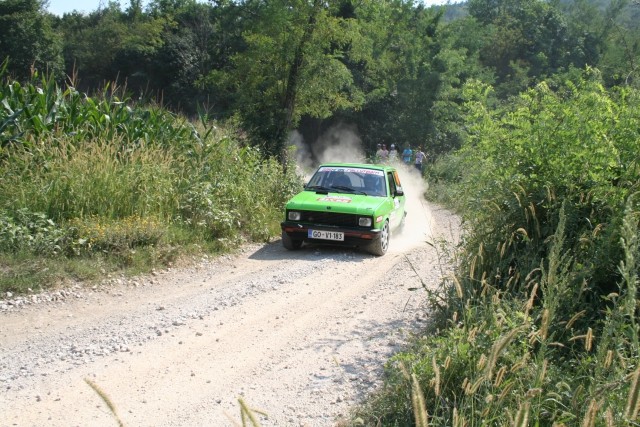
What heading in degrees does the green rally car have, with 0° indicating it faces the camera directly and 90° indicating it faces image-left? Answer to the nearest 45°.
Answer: approximately 45°

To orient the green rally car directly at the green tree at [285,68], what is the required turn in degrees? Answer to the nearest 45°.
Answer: approximately 135° to its right

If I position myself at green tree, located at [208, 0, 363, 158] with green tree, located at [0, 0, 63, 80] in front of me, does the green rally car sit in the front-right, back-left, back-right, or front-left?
back-left

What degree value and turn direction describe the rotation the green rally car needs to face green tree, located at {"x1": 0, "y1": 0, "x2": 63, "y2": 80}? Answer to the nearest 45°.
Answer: approximately 90° to its right
